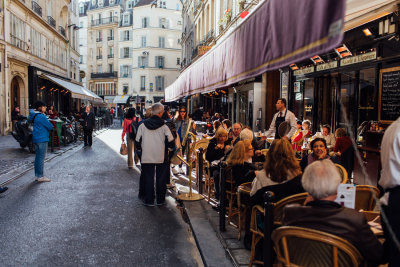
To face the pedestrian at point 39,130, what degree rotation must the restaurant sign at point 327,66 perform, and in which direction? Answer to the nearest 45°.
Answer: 0° — it already faces them

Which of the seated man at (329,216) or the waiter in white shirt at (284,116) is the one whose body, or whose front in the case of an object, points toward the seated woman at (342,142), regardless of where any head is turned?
the seated man

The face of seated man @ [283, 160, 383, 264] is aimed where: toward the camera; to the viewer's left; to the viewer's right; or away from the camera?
away from the camera

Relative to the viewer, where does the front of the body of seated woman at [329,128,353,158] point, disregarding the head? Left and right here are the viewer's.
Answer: facing to the left of the viewer

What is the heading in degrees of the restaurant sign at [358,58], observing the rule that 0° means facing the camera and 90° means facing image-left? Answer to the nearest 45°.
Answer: approximately 45°

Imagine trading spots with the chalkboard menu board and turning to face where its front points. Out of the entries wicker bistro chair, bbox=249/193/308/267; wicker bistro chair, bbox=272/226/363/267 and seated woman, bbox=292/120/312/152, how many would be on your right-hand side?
1

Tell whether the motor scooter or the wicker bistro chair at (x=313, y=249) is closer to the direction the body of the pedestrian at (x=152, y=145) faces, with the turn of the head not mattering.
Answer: the motor scooter

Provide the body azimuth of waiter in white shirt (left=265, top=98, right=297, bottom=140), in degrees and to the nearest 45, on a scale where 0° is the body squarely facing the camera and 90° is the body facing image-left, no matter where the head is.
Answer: approximately 45°

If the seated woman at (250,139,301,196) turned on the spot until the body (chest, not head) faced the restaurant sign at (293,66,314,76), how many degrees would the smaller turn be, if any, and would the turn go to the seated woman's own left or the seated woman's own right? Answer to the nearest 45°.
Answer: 0° — they already face it
